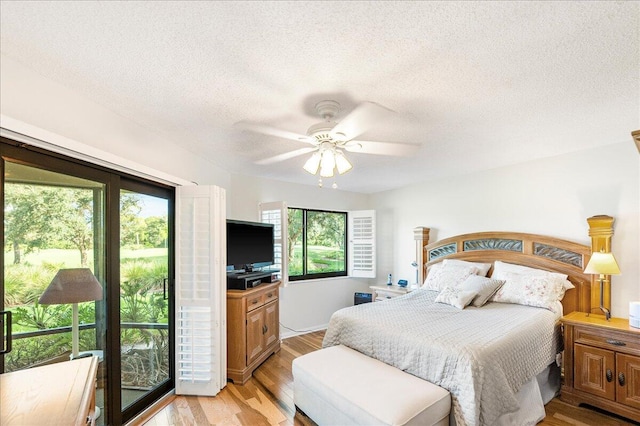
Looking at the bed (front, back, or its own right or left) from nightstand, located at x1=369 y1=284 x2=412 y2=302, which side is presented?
right

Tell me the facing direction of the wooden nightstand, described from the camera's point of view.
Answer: facing the viewer and to the left of the viewer

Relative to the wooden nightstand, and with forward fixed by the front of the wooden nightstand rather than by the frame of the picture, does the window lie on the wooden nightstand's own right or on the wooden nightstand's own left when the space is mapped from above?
on the wooden nightstand's own right

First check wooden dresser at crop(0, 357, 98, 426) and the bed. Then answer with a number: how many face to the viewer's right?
1

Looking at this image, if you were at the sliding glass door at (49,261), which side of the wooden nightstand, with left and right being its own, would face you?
front

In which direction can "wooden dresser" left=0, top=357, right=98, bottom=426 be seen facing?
to the viewer's right

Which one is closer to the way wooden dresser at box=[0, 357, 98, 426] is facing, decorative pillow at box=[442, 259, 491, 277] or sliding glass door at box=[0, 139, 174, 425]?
the decorative pillow

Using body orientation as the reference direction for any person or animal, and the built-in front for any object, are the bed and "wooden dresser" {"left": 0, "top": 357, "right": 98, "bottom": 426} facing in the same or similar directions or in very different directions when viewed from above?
very different directions

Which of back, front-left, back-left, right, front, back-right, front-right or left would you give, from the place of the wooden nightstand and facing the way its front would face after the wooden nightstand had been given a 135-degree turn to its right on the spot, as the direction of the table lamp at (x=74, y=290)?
back-left

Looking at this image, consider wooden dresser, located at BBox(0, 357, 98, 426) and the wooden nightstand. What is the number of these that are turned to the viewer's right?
1

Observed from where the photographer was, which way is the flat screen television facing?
facing the viewer and to the right of the viewer

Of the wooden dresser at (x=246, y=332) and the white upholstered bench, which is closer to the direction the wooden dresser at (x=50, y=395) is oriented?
the white upholstered bench

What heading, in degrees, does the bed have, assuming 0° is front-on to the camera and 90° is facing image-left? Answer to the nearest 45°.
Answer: approximately 45°
